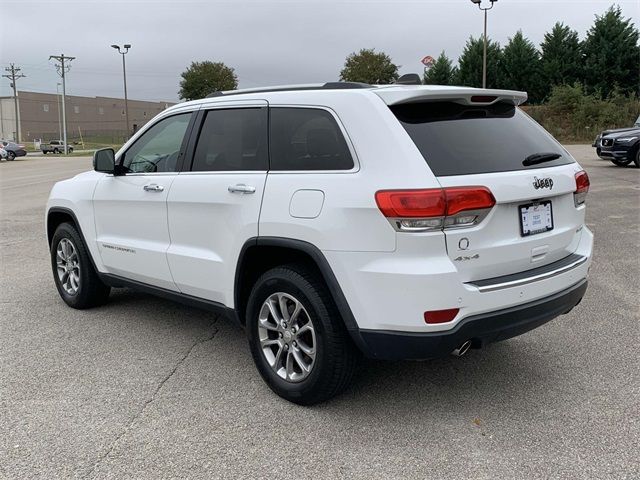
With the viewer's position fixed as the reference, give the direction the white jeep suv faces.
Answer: facing away from the viewer and to the left of the viewer

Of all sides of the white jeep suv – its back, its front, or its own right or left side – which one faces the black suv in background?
right

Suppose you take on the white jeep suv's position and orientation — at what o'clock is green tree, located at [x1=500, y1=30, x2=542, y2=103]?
The green tree is roughly at 2 o'clock from the white jeep suv.

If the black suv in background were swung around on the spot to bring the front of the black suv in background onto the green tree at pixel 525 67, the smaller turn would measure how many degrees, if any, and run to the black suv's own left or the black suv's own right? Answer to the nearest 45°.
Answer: approximately 135° to the black suv's own right

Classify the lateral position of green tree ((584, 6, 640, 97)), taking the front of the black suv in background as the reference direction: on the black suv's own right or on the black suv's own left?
on the black suv's own right

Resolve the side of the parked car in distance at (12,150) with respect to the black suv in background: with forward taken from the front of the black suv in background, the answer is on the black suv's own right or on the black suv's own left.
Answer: on the black suv's own right

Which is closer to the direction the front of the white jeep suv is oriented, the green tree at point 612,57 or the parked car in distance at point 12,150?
the parked car in distance

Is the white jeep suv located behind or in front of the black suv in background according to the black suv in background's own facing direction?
in front

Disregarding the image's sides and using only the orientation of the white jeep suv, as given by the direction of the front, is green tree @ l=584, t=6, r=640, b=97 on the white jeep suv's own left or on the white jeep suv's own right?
on the white jeep suv's own right

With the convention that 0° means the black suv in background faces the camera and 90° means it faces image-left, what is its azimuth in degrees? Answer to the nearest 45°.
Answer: approximately 45°
